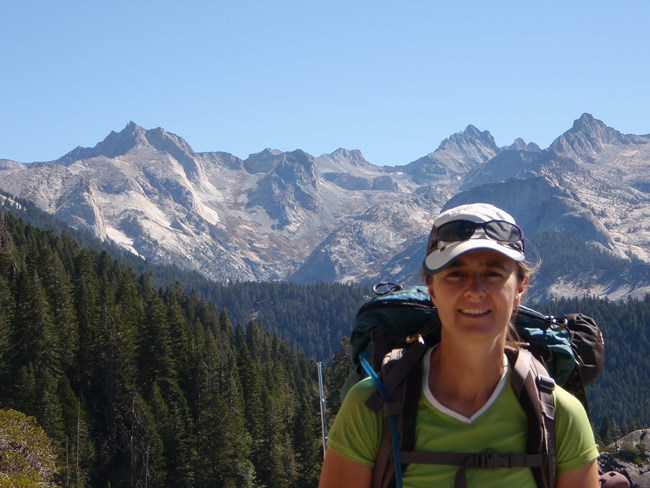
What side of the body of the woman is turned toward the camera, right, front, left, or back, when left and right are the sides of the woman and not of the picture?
front
